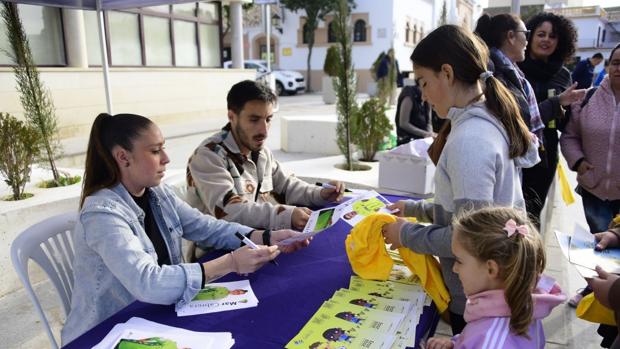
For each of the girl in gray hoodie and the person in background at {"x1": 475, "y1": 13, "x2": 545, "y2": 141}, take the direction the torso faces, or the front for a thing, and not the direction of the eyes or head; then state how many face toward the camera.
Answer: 0

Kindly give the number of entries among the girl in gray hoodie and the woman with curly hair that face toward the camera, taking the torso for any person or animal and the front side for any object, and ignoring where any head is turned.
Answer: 1

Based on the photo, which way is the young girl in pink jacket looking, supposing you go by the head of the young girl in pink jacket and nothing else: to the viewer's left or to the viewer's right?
to the viewer's left

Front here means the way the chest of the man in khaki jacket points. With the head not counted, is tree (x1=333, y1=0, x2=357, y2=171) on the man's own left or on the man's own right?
on the man's own left

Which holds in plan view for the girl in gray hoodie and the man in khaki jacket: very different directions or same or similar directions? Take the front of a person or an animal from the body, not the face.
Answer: very different directions

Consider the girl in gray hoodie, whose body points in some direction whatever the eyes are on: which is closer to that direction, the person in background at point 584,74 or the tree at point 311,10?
the tree

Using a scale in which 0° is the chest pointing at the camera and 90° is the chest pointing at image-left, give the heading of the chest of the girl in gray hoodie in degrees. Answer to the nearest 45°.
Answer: approximately 90°
